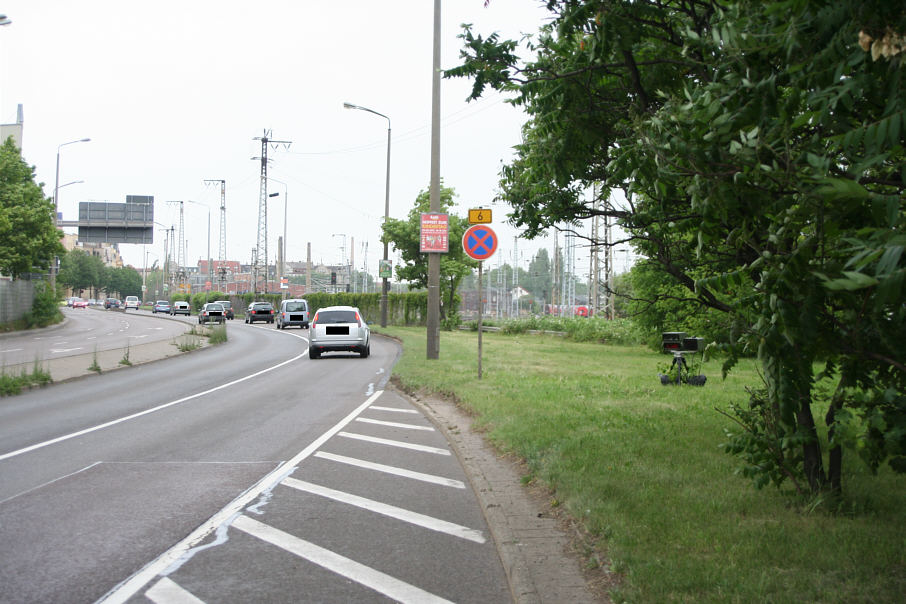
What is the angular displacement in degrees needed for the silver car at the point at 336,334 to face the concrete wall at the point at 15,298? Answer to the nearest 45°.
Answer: approximately 45° to its left

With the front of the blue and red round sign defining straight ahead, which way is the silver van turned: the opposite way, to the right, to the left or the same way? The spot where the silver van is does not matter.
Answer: the opposite way

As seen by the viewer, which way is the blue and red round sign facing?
toward the camera

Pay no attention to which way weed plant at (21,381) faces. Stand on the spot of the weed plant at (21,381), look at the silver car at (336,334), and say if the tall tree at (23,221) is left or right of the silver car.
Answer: left

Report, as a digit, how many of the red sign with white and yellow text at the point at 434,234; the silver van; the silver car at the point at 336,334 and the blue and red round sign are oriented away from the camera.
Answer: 2

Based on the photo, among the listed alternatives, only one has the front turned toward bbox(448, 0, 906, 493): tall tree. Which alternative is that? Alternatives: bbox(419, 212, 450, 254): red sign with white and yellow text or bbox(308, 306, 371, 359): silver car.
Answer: the red sign with white and yellow text

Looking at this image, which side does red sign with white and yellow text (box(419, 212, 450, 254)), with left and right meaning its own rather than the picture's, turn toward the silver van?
back

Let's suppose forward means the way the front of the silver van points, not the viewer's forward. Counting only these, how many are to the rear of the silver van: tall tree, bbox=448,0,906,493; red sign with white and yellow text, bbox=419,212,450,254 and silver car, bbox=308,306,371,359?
3

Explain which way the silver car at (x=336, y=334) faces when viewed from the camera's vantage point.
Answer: facing away from the viewer

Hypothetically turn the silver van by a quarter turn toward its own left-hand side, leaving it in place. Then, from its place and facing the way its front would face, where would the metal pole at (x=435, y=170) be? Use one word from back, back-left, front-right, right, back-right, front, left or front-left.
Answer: left

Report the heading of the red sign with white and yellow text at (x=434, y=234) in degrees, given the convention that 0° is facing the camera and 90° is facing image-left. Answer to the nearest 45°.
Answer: approximately 0°

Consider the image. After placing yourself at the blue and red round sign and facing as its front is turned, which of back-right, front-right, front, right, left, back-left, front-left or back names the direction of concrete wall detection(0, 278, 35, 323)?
back-right

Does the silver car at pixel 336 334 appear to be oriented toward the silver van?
yes

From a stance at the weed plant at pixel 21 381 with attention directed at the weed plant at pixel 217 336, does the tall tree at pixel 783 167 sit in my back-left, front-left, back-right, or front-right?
back-right

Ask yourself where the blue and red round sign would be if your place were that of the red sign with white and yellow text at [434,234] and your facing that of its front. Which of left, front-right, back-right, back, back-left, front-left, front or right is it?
front

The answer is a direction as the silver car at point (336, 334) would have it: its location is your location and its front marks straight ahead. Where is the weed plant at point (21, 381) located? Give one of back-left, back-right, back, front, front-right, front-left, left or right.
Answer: back-left

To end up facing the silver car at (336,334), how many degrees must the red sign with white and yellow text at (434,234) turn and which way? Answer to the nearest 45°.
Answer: approximately 135° to its right

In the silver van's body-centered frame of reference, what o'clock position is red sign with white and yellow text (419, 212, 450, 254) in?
The red sign with white and yellow text is roughly at 6 o'clock from the silver van.
